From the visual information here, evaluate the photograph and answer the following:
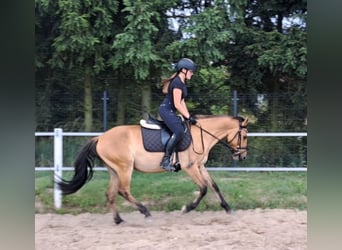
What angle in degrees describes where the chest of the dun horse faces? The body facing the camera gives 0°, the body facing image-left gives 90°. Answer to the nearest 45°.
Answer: approximately 270°

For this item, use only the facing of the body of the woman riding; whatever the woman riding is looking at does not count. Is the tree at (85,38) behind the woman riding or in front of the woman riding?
behind

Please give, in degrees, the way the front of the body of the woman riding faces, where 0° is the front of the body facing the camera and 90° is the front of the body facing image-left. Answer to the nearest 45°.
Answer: approximately 270°

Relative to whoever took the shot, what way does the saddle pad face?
facing to the right of the viewer

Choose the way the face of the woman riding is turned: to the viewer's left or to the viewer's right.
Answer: to the viewer's right
